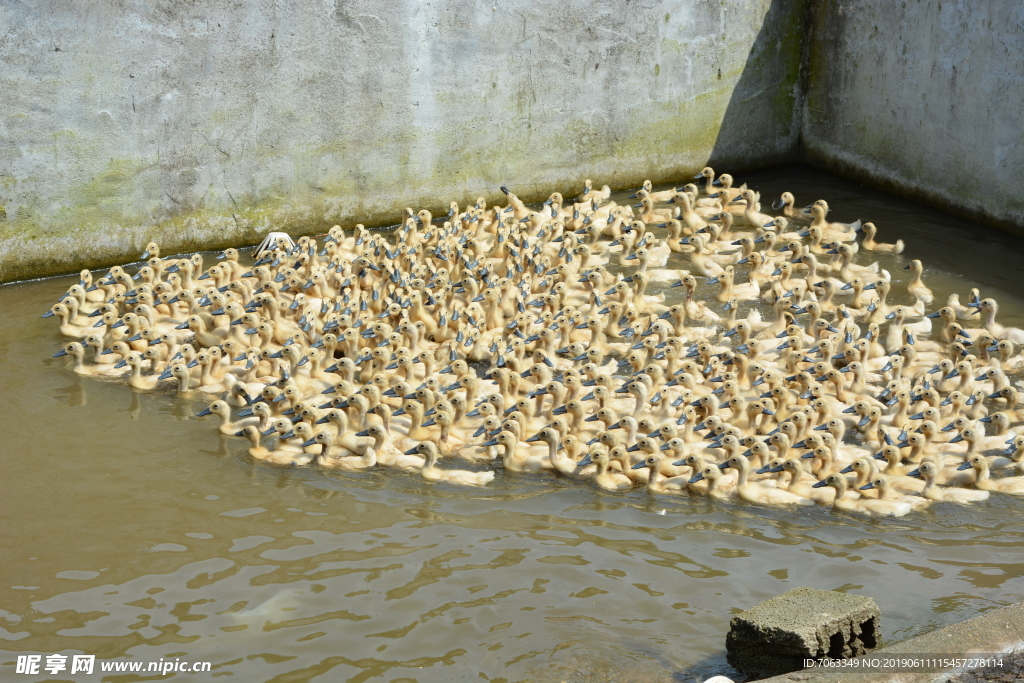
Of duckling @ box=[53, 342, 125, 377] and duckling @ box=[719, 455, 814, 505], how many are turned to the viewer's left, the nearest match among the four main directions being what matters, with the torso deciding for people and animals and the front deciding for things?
2

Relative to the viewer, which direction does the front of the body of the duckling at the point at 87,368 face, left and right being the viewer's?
facing to the left of the viewer

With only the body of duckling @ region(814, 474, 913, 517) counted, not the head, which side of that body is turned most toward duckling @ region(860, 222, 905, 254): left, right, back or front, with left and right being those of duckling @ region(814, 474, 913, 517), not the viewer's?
right

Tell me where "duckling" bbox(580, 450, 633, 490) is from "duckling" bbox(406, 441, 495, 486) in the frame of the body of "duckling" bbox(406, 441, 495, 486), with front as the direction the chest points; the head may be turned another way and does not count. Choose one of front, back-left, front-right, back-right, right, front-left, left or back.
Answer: back

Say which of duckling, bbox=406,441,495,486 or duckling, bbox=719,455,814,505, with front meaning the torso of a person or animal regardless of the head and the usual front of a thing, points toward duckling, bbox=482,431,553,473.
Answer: duckling, bbox=719,455,814,505

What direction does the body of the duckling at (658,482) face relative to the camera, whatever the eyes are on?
to the viewer's left

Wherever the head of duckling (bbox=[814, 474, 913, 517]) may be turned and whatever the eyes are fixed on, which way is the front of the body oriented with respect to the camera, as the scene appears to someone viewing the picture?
to the viewer's left

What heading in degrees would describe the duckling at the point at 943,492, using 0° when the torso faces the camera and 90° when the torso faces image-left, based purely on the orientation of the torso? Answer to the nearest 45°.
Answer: approximately 90°

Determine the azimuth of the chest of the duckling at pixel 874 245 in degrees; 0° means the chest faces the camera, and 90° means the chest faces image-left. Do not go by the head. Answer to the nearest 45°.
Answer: approximately 90°

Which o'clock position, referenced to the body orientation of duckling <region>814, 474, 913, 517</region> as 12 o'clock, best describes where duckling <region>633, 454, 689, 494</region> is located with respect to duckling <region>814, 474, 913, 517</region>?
duckling <region>633, 454, 689, 494</region> is roughly at 12 o'clock from duckling <region>814, 474, 913, 517</region>.

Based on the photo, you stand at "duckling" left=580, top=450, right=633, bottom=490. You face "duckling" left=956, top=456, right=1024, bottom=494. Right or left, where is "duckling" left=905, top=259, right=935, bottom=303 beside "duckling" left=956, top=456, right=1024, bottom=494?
left

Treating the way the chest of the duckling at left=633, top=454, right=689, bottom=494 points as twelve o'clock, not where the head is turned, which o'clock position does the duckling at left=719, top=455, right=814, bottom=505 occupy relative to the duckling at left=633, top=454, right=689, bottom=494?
the duckling at left=719, top=455, right=814, bottom=505 is roughly at 6 o'clock from the duckling at left=633, top=454, right=689, bottom=494.

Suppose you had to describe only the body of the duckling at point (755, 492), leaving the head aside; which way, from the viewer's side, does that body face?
to the viewer's left

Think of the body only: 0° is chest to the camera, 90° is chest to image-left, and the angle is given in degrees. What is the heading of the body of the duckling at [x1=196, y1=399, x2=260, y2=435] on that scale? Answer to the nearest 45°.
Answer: approximately 90°
